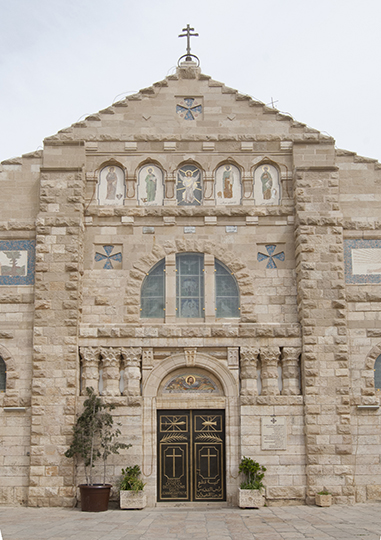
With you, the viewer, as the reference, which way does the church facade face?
facing the viewer
